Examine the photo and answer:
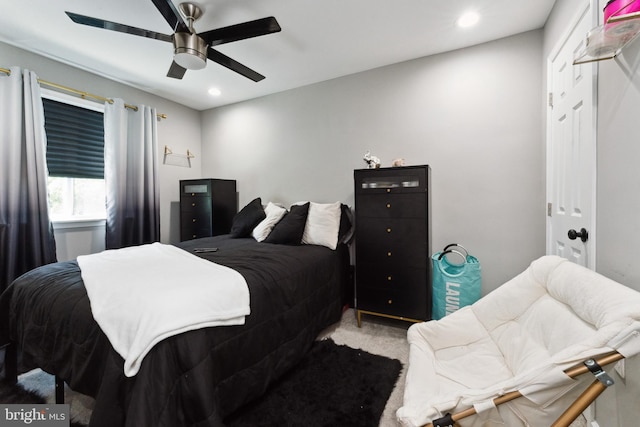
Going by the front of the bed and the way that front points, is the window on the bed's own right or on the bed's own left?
on the bed's own right

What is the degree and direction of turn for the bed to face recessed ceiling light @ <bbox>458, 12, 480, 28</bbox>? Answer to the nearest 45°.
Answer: approximately 135° to its left

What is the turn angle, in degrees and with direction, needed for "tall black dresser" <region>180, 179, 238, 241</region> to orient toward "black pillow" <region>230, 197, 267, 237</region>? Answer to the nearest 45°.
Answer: approximately 90° to its left

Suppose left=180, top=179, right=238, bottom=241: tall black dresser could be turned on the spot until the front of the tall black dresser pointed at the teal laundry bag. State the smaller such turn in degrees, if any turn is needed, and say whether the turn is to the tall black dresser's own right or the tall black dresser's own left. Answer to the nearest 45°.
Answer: approximately 90° to the tall black dresser's own left

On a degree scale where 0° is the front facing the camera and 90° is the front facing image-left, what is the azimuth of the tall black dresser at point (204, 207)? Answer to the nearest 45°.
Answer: approximately 45°

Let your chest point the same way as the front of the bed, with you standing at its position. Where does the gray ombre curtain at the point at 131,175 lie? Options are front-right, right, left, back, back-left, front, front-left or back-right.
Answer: back-right

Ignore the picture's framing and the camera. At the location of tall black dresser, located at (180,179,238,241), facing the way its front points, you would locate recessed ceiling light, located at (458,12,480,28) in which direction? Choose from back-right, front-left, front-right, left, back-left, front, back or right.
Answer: left

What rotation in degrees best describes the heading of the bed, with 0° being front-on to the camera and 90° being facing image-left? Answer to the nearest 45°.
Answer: approximately 45°

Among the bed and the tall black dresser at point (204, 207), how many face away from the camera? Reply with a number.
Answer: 0
